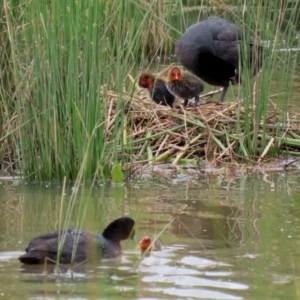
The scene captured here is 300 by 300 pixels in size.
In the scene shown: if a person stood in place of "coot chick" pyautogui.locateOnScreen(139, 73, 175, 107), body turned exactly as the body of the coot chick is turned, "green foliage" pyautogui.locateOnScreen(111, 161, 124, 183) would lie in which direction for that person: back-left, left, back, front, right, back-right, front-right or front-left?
left

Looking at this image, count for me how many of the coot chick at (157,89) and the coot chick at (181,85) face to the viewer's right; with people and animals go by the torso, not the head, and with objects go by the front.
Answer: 0

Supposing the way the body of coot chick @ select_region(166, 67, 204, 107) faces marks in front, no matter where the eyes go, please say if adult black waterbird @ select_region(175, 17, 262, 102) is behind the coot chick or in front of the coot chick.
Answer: behind

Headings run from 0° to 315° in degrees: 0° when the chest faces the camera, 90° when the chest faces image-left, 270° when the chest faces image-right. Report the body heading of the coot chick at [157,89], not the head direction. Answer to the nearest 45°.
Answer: approximately 90°

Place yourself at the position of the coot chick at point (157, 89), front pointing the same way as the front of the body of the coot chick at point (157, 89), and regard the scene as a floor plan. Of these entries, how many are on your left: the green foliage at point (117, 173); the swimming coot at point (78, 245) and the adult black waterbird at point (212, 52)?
2

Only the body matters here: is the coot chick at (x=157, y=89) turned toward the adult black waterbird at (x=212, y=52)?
no

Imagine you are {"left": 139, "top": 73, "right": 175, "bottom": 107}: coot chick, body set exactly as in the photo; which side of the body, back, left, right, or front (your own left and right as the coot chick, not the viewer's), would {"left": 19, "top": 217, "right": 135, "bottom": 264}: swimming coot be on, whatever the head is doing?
left

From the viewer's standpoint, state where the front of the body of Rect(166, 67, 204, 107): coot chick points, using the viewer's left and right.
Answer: facing the viewer and to the left of the viewer
